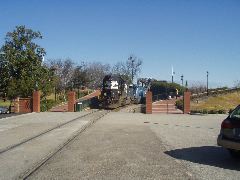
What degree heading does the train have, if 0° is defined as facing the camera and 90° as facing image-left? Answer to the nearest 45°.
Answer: approximately 45°

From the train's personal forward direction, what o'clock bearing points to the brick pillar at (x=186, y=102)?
The brick pillar is roughly at 9 o'clock from the train.

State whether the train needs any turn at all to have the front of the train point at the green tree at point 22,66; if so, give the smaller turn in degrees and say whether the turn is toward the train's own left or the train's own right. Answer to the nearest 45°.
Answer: approximately 45° to the train's own right

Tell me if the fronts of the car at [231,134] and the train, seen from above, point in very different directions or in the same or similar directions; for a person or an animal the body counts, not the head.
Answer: very different directions

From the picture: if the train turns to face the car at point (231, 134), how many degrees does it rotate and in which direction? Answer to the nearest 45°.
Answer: approximately 45° to its left

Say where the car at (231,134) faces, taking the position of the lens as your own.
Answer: facing away from the viewer and to the right of the viewer

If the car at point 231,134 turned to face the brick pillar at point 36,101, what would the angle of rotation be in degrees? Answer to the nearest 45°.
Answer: approximately 90° to its left
